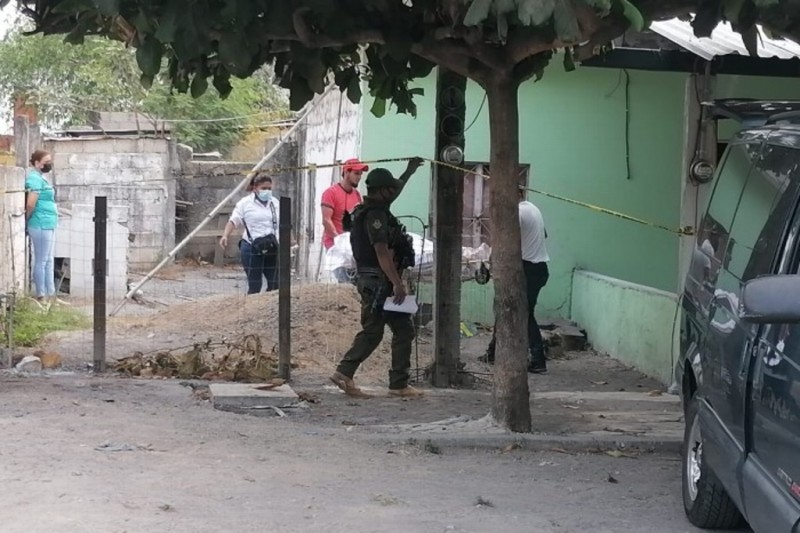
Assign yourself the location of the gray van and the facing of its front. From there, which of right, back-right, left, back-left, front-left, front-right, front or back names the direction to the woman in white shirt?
back

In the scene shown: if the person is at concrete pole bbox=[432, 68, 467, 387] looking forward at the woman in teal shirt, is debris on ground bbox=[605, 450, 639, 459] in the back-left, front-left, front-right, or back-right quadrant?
back-left

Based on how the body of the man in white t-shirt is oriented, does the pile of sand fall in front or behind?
in front

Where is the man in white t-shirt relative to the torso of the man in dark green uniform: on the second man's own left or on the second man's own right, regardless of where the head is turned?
on the second man's own left

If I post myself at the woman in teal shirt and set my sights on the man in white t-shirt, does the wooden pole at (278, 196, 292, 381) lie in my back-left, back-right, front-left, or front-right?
front-right

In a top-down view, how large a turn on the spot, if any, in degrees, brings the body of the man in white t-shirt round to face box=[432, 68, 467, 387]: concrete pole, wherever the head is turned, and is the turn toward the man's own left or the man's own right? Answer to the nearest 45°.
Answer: approximately 45° to the man's own left

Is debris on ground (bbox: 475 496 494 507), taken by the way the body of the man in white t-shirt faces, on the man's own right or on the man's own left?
on the man's own left

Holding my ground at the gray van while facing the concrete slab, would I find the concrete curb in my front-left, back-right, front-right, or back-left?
front-right

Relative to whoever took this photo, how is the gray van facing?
facing the viewer and to the right of the viewer

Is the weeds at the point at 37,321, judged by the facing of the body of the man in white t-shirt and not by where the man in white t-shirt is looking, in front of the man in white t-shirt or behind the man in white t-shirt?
in front
